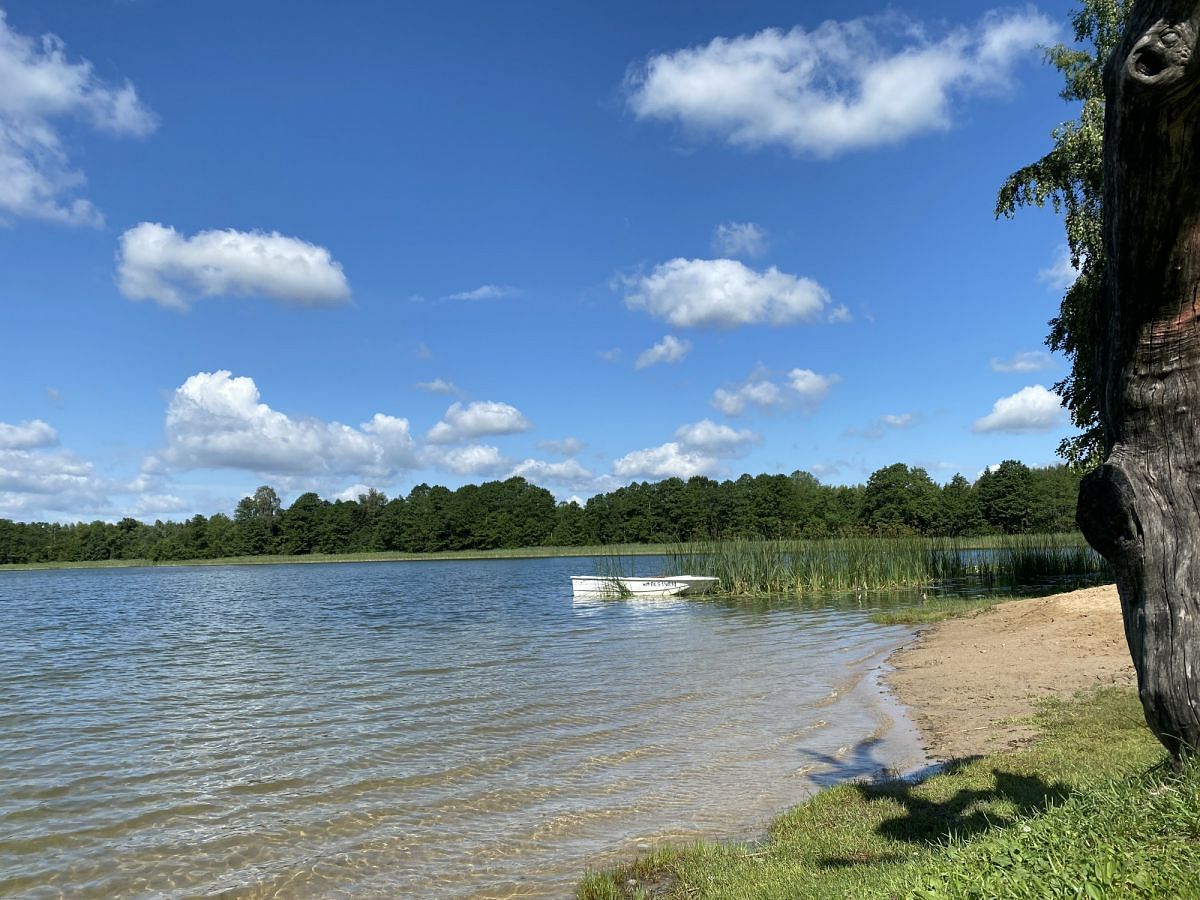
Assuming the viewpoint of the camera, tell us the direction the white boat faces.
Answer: facing to the right of the viewer

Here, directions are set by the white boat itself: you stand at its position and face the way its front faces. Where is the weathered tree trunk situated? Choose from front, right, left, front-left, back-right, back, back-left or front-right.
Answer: right
